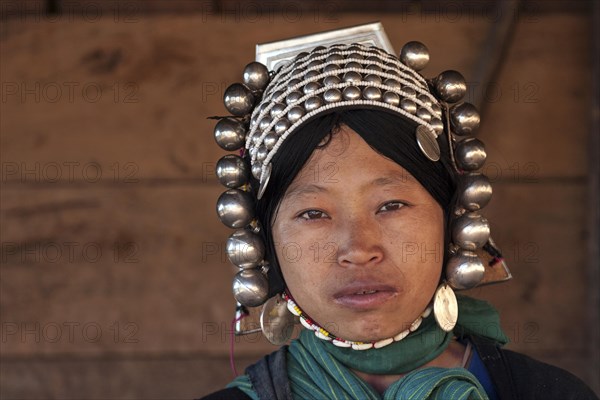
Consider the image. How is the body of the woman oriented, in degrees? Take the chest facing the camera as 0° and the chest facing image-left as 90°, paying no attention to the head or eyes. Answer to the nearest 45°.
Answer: approximately 0°
